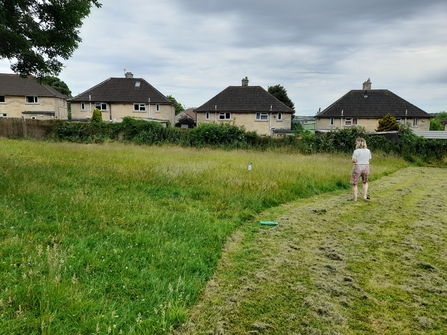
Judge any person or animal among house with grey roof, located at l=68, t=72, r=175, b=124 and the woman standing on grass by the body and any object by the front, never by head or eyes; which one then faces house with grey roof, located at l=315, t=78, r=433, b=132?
the woman standing on grass

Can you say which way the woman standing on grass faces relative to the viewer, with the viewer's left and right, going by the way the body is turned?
facing away from the viewer

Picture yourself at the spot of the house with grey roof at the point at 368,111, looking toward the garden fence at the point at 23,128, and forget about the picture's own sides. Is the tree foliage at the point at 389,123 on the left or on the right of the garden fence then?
left

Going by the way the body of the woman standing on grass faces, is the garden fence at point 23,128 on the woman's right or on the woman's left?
on the woman's left

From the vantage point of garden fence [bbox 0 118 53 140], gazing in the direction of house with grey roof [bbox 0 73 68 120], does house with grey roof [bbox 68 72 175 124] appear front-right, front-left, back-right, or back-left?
front-right

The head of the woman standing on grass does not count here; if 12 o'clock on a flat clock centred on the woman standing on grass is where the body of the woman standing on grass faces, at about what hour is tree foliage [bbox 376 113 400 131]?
The tree foliage is roughly at 12 o'clock from the woman standing on grass.
